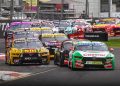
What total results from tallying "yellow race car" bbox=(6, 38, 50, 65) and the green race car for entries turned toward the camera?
2

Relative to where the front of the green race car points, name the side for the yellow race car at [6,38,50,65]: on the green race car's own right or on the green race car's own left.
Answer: on the green race car's own right

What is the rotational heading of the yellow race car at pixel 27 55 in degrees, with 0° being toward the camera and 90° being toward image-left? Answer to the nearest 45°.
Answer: approximately 0°

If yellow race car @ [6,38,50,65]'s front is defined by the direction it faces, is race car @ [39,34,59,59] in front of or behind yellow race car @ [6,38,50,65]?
behind

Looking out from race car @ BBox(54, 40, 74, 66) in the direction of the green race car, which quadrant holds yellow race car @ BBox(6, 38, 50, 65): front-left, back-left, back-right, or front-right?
back-right

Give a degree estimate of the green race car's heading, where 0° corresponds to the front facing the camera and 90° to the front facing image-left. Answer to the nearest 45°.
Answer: approximately 0°

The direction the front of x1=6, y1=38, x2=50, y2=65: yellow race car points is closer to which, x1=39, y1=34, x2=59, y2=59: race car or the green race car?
the green race car

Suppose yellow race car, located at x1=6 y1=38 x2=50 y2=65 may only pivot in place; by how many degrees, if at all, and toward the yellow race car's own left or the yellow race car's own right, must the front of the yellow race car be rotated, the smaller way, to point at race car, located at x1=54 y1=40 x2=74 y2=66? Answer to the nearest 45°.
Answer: approximately 90° to the yellow race car's own left

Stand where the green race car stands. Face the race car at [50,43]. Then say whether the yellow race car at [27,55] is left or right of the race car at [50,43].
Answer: left
